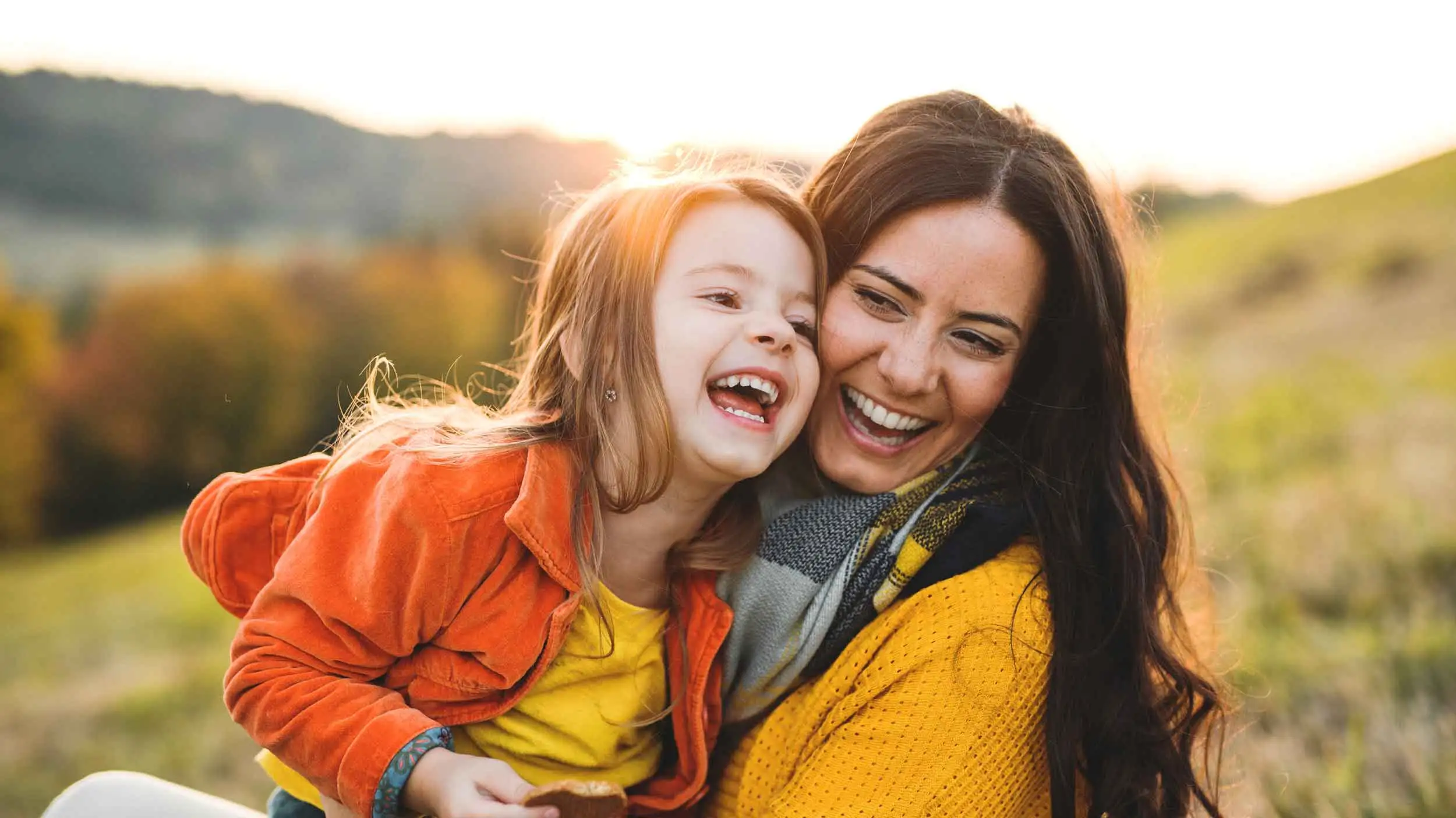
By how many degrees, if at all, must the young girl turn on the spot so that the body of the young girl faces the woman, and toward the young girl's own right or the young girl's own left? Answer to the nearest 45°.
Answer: approximately 45° to the young girl's own left

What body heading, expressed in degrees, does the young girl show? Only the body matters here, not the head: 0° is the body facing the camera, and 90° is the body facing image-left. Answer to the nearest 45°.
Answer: approximately 315°
